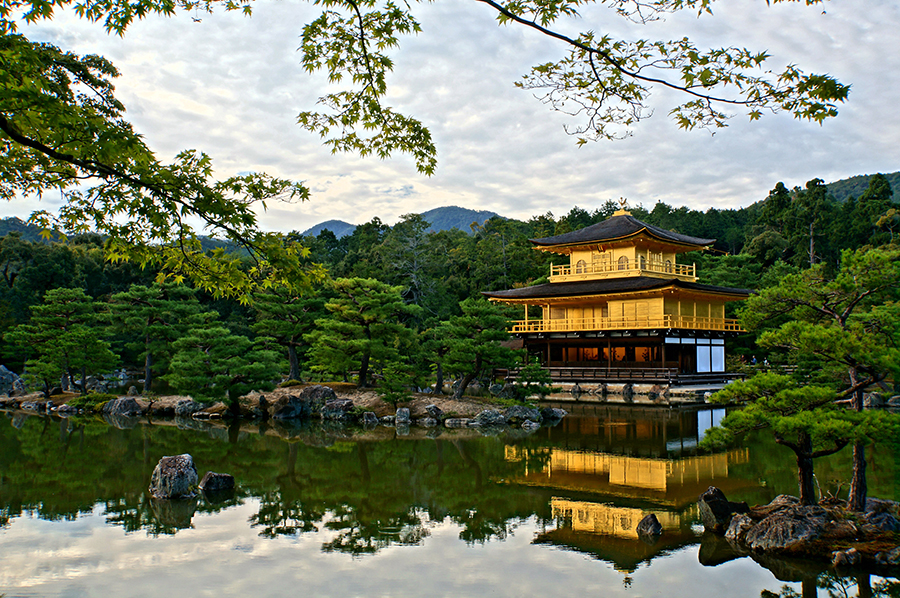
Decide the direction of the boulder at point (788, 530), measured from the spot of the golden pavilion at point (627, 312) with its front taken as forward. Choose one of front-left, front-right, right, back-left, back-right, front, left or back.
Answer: front-left

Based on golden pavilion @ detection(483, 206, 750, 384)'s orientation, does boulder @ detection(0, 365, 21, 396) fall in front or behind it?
in front

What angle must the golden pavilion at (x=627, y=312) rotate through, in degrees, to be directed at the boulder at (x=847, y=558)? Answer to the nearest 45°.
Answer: approximately 45° to its left

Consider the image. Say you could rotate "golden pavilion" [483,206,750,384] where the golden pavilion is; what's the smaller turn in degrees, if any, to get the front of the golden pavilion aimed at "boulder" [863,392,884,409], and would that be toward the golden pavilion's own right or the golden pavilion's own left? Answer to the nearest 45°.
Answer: approximately 90° to the golden pavilion's own left

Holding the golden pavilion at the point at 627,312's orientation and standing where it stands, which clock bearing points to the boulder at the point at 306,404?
The boulder is roughly at 12 o'clock from the golden pavilion.

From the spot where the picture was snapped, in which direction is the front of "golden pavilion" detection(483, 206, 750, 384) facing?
facing the viewer and to the left of the viewer

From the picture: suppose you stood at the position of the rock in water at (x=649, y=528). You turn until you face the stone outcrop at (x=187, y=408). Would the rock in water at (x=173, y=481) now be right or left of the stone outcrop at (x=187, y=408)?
left

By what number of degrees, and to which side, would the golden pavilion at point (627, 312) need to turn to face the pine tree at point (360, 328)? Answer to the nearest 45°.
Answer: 0° — it already faces it

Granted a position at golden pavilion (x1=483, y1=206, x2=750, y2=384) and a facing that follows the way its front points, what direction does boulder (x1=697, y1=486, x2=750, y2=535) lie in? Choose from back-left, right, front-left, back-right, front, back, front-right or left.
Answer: front-left
